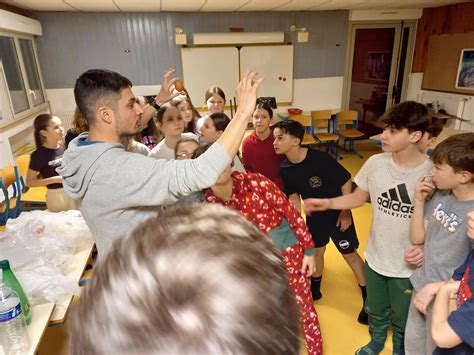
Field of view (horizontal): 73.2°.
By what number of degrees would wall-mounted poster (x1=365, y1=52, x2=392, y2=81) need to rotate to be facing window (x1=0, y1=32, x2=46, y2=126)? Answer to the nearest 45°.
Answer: approximately 45° to its right

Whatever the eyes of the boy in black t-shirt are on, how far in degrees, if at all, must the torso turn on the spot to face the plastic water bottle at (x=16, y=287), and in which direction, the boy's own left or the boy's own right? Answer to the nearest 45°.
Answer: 0° — they already face it

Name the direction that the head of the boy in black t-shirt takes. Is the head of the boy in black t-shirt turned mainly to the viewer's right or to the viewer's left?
to the viewer's left

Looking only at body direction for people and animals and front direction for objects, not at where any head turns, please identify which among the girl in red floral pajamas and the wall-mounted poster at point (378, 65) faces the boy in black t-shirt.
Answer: the wall-mounted poster

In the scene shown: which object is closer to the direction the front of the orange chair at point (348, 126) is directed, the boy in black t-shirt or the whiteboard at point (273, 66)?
the boy in black t-shirt

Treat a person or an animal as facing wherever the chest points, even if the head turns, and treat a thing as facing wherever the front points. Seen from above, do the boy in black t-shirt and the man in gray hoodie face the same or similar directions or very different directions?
very different directions

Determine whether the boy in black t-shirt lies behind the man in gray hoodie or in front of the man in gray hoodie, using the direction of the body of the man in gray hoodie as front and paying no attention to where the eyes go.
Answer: in front

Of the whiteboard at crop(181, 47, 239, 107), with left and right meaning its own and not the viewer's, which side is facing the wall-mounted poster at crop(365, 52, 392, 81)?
left

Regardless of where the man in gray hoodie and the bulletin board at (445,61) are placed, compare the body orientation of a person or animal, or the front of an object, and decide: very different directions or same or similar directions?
very different directions

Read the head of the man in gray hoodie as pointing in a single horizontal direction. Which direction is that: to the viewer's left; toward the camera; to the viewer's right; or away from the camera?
to the viewer's right

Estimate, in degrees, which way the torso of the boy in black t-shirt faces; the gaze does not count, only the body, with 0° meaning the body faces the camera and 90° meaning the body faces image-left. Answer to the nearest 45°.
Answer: approximately 45°

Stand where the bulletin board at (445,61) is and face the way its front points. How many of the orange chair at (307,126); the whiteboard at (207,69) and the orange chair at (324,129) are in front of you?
3

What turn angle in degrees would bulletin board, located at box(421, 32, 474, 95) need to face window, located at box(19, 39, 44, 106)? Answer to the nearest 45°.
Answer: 0° — it already faces it
